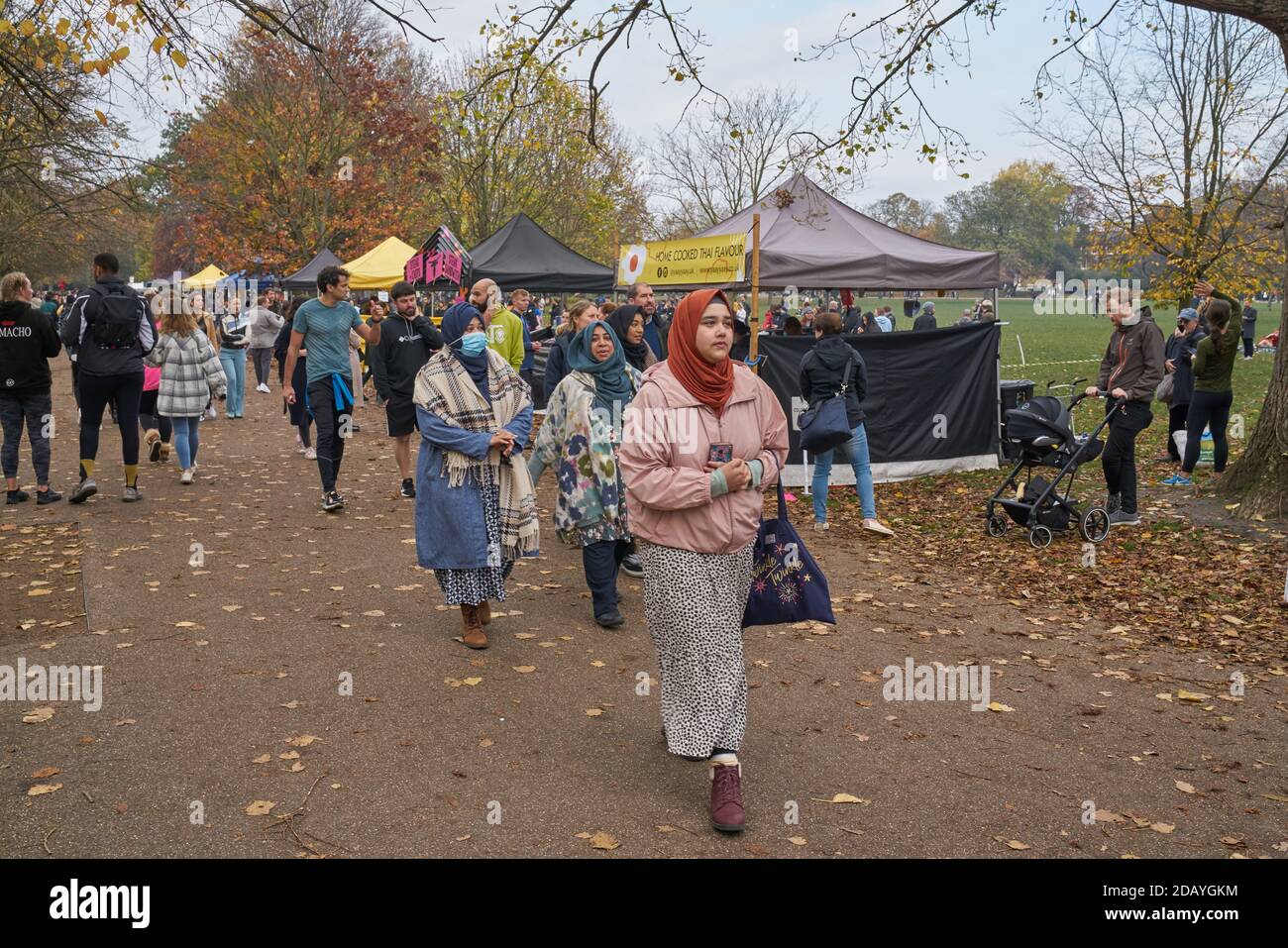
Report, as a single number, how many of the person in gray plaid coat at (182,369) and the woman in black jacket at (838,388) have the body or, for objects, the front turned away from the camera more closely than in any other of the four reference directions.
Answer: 2

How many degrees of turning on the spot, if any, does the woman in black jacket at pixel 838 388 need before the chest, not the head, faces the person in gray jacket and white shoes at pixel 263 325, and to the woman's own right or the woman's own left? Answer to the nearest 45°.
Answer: approximately 45° to the woman's own left

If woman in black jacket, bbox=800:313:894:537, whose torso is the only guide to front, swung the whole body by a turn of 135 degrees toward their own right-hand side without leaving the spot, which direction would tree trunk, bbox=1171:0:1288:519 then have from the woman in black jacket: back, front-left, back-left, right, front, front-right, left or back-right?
front-left

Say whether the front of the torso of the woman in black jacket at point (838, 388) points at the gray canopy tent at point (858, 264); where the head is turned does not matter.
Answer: yes

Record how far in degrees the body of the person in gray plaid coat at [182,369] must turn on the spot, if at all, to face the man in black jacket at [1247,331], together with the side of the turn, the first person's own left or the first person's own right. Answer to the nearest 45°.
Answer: approximately 45° to the first person's own right

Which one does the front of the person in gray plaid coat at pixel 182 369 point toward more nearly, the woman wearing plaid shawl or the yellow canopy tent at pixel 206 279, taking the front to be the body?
the yellow canopy tent

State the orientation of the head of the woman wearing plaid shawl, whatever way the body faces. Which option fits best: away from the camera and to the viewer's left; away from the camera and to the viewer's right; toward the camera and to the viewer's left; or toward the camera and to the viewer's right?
toward the camera and to the viewer's right

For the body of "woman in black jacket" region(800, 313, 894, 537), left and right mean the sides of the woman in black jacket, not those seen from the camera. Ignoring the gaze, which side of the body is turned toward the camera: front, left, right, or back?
back

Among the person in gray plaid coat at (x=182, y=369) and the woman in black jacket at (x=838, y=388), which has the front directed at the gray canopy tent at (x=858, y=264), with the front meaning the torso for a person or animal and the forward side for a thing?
the woman in black jacket

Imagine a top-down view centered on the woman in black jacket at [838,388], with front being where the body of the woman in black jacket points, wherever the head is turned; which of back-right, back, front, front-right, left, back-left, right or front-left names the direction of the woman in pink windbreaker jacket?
back

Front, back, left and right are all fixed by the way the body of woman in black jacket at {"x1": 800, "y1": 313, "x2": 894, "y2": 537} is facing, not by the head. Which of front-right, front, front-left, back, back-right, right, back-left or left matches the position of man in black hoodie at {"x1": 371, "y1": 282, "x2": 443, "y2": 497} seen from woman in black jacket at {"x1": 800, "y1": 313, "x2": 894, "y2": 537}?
left

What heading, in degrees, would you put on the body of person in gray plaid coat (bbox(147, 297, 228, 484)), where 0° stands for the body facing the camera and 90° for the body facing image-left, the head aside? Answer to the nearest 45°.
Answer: approximately 180°

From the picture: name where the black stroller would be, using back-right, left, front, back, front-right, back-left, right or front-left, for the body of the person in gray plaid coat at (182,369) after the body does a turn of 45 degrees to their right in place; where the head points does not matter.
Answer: right

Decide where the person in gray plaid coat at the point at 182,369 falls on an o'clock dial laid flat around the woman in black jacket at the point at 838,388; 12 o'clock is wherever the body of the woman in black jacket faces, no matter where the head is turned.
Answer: The person in gray plaid coat is roughly at 9 o'clock from the woman in black jacket.

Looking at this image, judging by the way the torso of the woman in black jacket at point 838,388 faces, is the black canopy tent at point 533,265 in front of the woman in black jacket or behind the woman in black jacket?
in front
